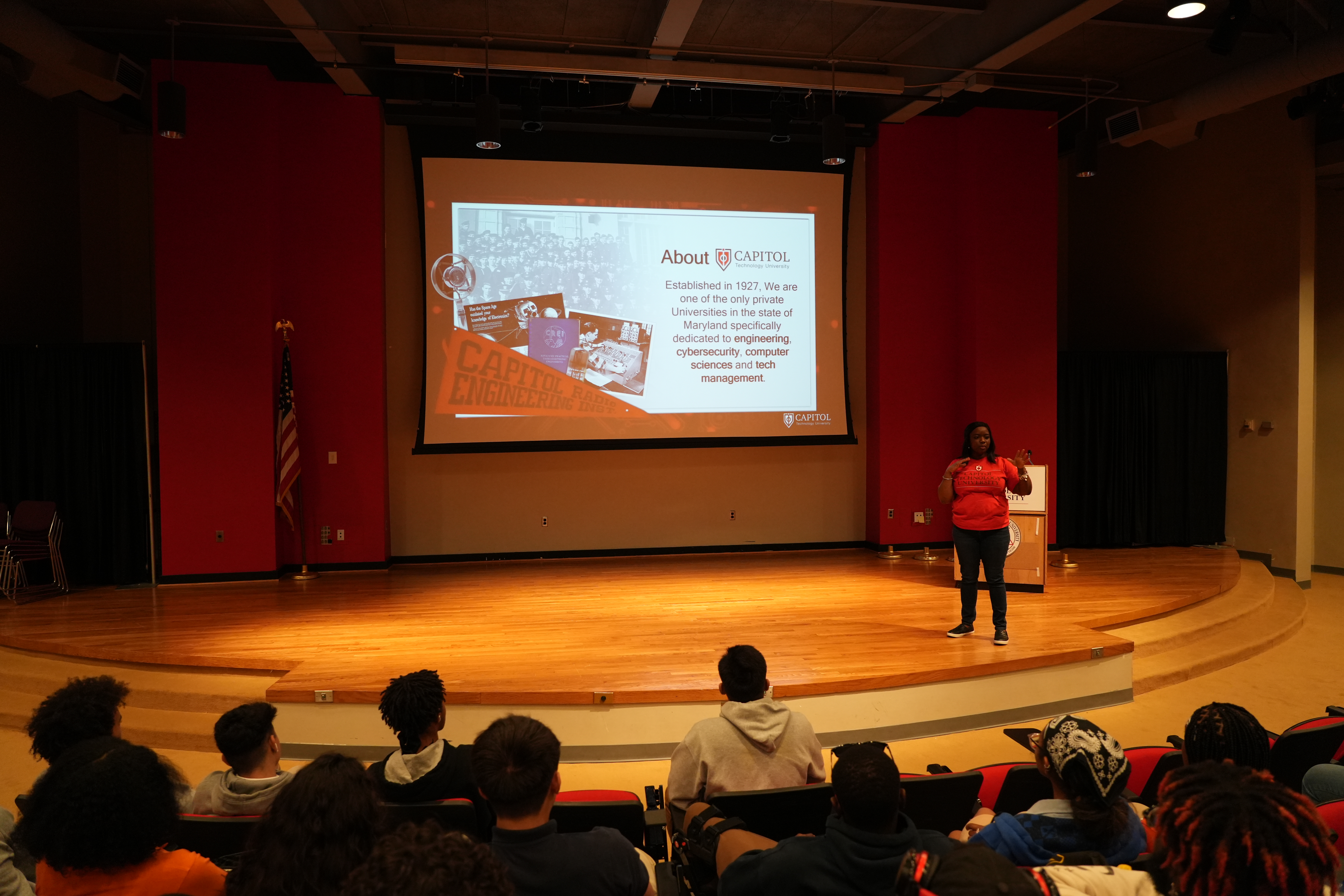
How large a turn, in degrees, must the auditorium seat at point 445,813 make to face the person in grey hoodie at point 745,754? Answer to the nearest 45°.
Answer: approximately 90° to its right

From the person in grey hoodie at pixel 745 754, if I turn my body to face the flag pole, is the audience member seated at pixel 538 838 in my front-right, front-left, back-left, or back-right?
back-left

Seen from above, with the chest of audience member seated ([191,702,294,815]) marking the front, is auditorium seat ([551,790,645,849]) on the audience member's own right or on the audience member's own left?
on the audience member's own right

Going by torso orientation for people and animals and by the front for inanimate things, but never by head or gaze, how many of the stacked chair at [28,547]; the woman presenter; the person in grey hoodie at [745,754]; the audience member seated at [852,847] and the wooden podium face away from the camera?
2

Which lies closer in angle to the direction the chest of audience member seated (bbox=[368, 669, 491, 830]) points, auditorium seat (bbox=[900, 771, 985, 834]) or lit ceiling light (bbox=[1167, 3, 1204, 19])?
the lit ceiling light

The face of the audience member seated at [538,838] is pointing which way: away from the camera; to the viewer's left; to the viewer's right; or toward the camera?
away from the camera

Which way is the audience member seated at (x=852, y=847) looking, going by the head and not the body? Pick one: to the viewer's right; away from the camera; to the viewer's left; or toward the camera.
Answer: away from the camera
